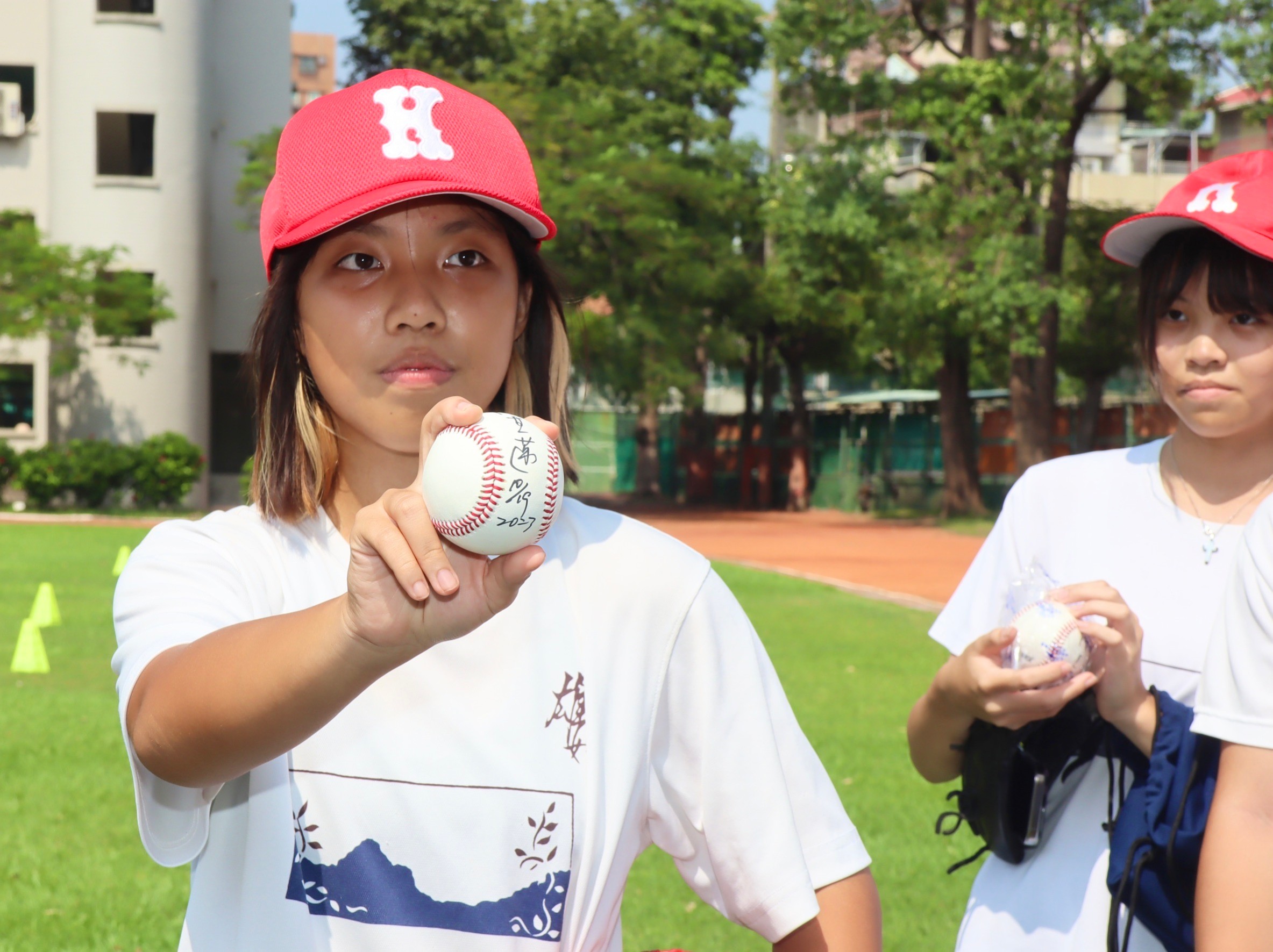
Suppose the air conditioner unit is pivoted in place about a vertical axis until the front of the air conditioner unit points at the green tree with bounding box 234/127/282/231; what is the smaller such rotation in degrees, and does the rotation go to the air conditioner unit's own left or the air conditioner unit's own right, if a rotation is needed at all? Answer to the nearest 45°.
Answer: approximately 45° to the air conditioner unit's own left

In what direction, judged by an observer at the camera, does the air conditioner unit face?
facing the viewer

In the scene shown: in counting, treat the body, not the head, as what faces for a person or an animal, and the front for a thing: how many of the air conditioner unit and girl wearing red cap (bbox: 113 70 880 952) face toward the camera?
2

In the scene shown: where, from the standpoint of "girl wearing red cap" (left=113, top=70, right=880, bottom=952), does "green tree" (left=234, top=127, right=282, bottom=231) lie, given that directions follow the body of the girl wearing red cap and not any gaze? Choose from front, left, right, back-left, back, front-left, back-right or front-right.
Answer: back

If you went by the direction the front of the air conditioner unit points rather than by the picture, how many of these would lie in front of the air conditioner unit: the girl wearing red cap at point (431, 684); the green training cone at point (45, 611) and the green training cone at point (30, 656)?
3

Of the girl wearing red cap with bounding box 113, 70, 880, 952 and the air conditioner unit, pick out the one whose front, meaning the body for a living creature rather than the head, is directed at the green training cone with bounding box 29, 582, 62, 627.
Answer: the air conditioner unit

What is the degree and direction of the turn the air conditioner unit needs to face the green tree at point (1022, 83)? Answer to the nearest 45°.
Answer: approximately 45° to its left

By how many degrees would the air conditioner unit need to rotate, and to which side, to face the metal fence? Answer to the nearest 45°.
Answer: approximately 90° to its left

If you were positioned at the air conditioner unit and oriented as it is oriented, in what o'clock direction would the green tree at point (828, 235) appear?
The green tree is roughly at 10 o'clock from the air conditioner unit.

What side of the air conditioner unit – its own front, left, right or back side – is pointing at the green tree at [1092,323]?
left

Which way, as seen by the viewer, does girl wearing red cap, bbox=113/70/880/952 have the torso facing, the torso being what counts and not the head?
toward the camera

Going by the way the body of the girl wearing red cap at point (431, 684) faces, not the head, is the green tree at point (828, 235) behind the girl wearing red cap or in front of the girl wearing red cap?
behind
